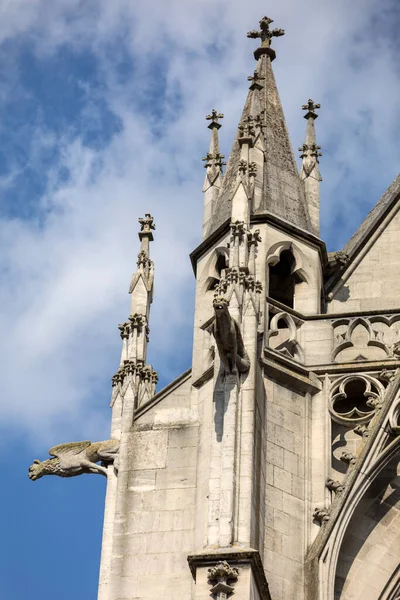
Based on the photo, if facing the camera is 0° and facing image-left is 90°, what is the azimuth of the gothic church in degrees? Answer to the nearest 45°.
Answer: approximately 0°
